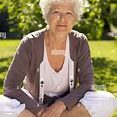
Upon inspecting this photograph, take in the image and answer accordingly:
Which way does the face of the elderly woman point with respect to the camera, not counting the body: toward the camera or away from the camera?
toward the camera

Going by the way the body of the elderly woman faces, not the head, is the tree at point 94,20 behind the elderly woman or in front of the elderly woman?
behind

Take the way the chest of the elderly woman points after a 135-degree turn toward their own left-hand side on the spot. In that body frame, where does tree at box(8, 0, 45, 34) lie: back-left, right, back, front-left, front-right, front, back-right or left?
front-left

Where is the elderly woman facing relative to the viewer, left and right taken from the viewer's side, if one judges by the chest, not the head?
facing the viewer
